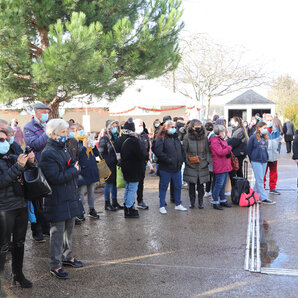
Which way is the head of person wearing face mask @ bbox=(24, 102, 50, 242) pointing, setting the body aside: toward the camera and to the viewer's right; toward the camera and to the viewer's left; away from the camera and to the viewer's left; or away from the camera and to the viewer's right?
toward the camera and to the viewer's right

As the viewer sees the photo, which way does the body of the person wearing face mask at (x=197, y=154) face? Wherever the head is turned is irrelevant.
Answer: toward the camera

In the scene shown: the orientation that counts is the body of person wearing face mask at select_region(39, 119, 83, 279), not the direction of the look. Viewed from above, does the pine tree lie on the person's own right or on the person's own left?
on the person's own left

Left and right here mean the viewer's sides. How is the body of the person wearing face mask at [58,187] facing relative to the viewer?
facing the viewer and to the right of the viewer

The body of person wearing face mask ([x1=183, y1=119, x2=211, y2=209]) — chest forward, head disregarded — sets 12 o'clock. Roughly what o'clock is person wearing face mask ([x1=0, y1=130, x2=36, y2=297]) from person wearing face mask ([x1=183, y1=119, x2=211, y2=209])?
person wearing face mask ([x1=0, y1=130, x2=36, y2=297]) is roughly at 1 o'clock from person wearing face mask ([x1=183, y1=119, x2=211, y2=209]).
